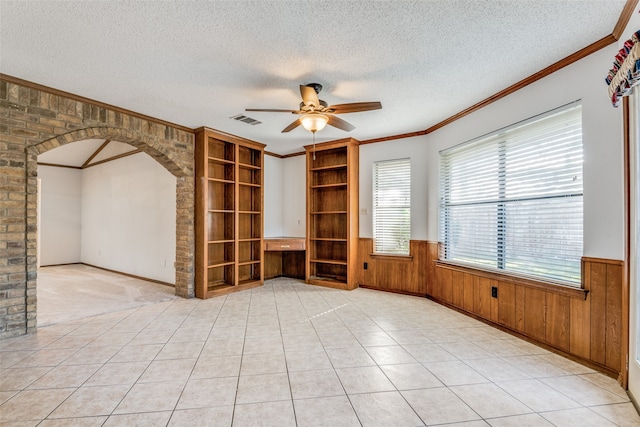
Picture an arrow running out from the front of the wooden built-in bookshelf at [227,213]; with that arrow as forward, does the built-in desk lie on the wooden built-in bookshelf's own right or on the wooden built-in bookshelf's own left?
on the wooden built-in bookshelf's own left

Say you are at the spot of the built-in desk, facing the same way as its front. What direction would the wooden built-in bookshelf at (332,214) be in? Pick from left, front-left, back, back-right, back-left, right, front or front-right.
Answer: front-left

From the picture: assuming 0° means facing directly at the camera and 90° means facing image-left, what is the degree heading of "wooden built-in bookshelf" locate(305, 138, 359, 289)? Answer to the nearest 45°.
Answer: approximately 45°

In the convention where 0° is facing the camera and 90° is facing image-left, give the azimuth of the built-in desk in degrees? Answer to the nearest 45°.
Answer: approximately 0°

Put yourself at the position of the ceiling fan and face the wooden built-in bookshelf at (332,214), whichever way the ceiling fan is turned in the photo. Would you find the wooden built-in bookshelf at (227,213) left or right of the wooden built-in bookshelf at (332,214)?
left

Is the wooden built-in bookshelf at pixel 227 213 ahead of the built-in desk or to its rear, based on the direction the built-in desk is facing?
ahead
